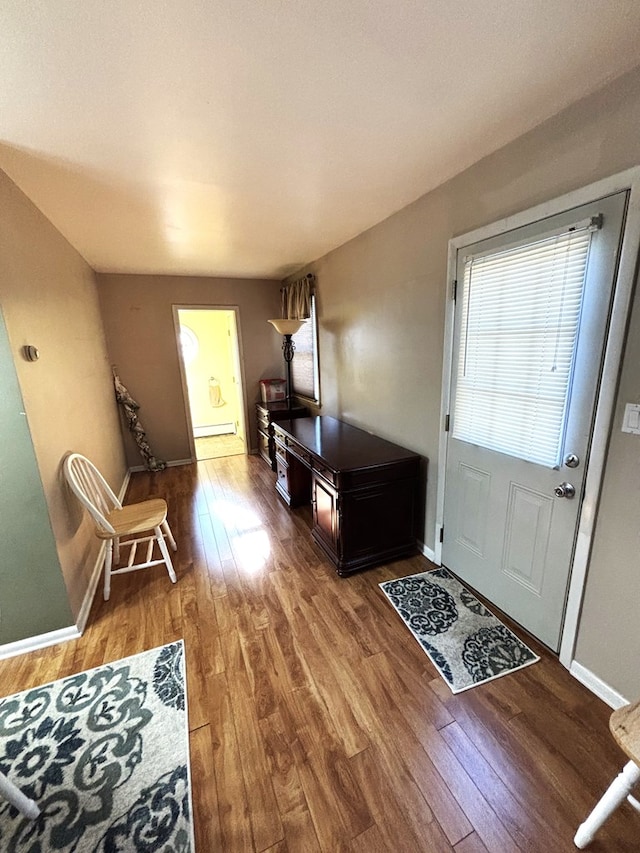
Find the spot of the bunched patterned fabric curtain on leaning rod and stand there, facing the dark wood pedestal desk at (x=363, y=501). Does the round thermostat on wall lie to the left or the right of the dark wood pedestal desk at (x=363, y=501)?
right

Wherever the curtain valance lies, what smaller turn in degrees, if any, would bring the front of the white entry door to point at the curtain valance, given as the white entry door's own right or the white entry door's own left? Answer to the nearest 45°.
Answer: approximately 90° to the white entry door's own right

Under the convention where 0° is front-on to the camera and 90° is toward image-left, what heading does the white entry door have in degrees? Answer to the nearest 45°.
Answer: approximately 45°

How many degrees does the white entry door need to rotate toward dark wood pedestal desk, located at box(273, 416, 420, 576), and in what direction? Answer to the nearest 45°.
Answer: approximately 45° to its right

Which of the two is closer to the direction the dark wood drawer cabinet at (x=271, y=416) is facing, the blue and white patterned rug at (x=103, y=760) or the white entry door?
the blue and white patterned rug

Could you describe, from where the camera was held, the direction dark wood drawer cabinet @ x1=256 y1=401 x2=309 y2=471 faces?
facing to the left of the viewer

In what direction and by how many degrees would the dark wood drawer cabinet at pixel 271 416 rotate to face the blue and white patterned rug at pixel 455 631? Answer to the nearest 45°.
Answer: approximately 90° to its left

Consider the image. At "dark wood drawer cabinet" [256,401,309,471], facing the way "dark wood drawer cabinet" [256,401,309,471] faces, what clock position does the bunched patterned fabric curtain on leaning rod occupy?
The bunched patterned fabric curtain on leaning rod is roughly at 12 o'clock from the dark wood drawer cabinet.

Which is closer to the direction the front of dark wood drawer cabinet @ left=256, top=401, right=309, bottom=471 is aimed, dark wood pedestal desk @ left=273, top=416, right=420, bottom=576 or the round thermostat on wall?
the round thermostat on wall

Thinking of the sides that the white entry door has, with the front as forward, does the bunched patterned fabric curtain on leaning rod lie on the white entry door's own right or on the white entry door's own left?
on the white entry door's own right

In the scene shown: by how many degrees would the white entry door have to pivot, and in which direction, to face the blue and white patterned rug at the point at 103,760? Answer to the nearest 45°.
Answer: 0° — it already faces it
